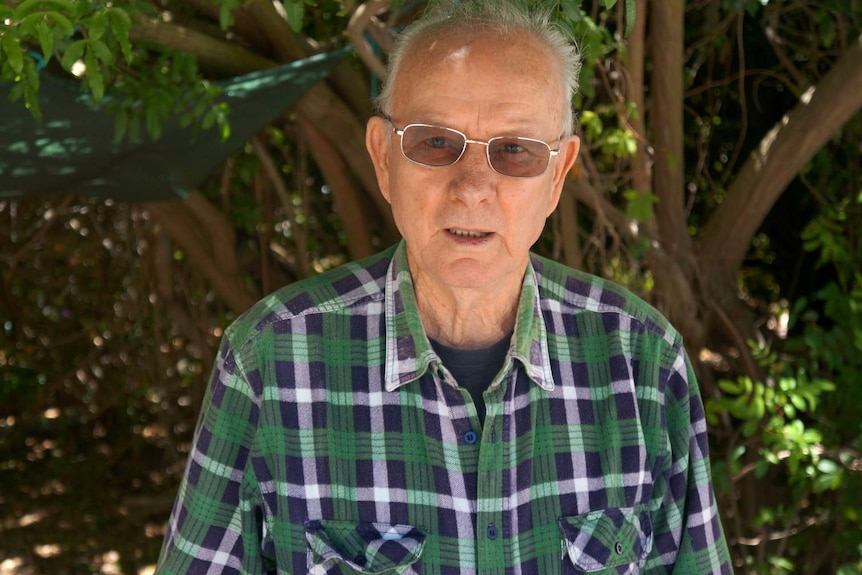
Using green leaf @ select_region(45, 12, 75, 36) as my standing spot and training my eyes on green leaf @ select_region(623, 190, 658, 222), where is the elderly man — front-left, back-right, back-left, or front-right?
front-right

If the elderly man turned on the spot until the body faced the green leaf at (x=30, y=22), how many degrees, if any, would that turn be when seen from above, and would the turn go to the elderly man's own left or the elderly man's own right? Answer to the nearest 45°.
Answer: approximately 90° to the elderly man's own right

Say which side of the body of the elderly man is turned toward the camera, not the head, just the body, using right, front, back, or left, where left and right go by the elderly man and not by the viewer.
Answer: front

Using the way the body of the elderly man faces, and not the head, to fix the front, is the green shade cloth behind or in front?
behind

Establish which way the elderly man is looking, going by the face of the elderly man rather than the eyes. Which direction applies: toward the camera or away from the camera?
toward the camera

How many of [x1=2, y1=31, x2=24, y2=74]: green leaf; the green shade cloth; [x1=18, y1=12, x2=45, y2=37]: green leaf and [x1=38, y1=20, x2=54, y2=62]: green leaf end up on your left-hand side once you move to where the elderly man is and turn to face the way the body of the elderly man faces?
0

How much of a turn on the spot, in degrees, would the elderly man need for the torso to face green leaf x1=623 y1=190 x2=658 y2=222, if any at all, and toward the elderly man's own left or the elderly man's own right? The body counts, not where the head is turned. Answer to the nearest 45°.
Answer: approximately 135° to the elderly man's own left
